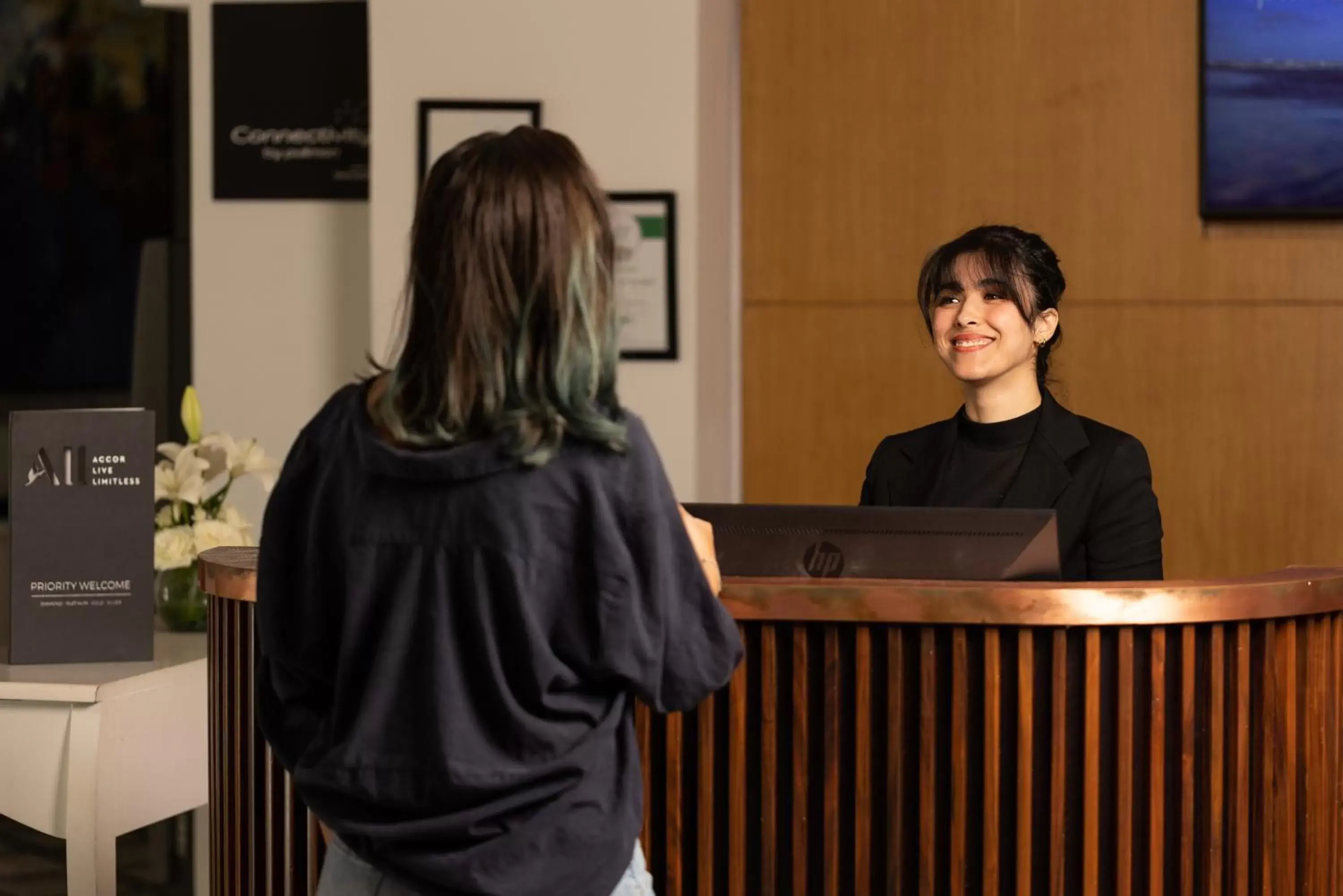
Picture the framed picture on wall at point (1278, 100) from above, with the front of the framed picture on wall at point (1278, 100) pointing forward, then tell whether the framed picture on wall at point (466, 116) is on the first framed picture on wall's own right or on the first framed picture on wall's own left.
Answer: on the first framed picture on wall's own right

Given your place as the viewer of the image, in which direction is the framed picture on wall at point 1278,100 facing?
facing the viewer

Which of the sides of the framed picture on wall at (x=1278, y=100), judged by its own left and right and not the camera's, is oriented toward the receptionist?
front

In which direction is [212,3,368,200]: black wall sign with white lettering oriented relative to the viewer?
toward the camera

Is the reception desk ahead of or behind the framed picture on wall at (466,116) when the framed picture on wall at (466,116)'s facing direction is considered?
ahead

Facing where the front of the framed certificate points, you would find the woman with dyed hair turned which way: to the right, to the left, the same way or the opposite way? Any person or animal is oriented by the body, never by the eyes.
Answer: the opposite way

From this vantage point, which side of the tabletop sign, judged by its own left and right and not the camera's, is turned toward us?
front

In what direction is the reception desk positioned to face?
toward the camera

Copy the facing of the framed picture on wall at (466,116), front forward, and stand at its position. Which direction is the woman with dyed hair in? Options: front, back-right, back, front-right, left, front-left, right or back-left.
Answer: front

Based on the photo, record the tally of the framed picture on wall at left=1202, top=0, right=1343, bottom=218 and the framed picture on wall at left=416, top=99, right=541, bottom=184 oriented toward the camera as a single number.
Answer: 2

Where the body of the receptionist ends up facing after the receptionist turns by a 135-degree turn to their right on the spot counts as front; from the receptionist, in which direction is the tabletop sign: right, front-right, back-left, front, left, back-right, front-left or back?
left

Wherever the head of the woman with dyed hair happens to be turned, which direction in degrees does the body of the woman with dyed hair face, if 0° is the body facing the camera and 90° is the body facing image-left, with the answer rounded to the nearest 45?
approximately 180°

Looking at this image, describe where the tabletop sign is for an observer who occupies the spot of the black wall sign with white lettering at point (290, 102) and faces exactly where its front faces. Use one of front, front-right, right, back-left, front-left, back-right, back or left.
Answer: front

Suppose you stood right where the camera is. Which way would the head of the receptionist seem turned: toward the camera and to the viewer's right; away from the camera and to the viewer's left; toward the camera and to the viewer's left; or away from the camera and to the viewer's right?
toward the camera and to the viewer's left
